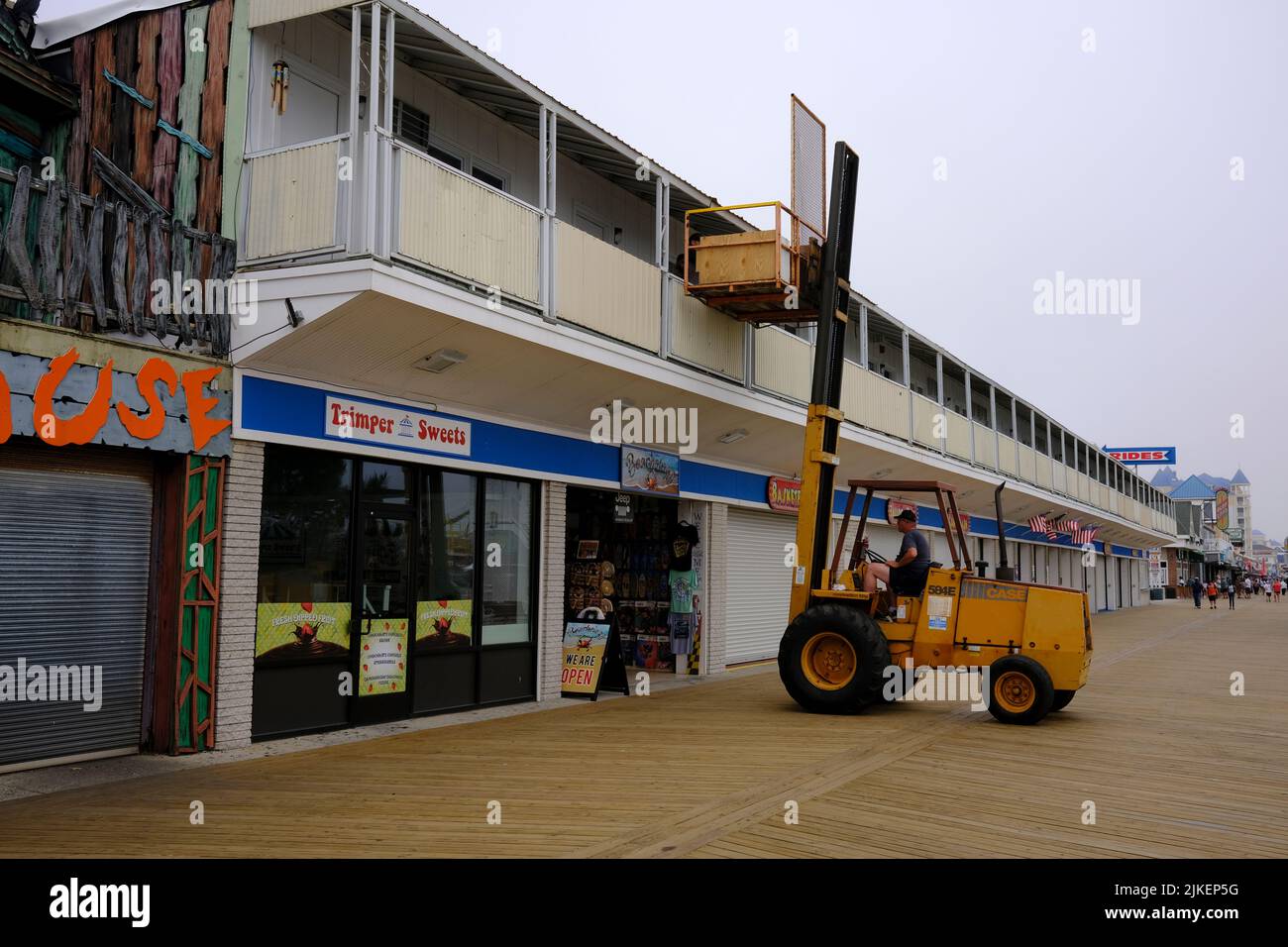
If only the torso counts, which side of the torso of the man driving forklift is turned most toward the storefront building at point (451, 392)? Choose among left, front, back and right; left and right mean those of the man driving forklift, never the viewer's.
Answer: front

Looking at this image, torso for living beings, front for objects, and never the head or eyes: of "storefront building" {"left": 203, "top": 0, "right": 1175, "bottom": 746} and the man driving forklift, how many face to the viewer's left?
1

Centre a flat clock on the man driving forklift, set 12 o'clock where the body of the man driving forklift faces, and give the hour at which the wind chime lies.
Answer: The wind chime is roughly at 11 o'clock from the man driving forklift.

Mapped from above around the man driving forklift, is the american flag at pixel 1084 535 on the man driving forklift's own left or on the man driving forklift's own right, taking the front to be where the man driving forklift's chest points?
on the man driving forklift's own right

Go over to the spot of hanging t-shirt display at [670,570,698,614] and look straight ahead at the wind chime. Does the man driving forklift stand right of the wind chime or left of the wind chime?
left

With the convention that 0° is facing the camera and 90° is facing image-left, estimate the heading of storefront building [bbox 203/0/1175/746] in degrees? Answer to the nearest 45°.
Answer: approximately 315°

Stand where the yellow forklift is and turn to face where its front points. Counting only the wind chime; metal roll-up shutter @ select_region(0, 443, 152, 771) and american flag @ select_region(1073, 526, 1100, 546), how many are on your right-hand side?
1

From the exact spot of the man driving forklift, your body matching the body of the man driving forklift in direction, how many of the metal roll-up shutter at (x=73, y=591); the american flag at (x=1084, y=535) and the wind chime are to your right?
1

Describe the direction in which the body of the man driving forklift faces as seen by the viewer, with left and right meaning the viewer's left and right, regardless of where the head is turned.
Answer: facing to the left of the viewer

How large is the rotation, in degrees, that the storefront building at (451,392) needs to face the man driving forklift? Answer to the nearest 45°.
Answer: approximately 45° to its left

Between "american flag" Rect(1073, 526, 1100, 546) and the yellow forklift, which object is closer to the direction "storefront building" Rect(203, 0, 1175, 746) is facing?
the yellow forklift

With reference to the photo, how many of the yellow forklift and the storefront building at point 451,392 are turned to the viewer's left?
1

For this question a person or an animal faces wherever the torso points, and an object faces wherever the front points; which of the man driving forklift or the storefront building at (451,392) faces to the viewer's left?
the man driving forklift

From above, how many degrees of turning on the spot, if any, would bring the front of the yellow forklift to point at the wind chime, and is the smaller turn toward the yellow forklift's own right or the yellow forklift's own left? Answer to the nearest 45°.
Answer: approximately 45° to the yellow forklift's own left

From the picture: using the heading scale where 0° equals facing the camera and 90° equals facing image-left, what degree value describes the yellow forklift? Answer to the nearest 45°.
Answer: approximately 90°

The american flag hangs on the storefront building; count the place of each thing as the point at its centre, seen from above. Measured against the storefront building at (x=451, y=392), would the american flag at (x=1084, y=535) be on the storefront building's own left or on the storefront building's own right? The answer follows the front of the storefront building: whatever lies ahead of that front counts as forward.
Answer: on the storefront building's own left
